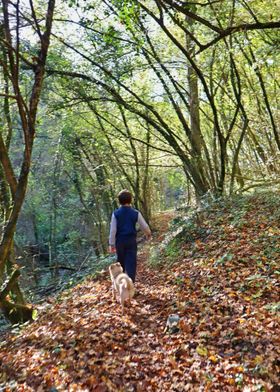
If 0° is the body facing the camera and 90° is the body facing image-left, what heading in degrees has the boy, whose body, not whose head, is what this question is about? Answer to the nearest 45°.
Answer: approximately 180°
